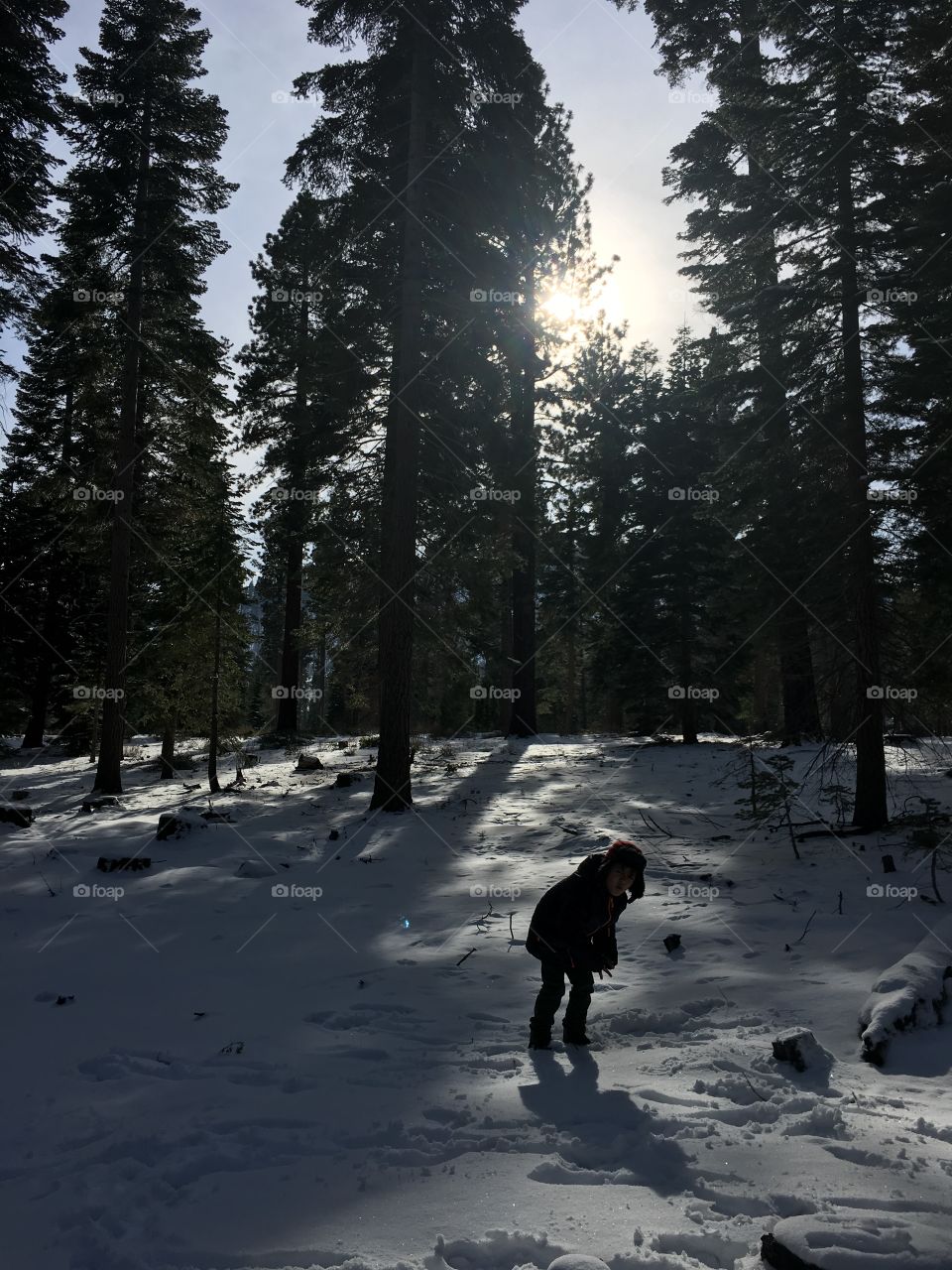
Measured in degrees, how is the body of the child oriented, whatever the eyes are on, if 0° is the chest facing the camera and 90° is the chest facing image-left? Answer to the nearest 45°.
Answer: approximately 315°

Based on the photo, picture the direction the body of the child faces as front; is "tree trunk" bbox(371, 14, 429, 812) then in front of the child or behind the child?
behind

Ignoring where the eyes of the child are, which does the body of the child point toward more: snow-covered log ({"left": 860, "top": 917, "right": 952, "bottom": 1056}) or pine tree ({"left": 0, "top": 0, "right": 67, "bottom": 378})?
the snow-covered log

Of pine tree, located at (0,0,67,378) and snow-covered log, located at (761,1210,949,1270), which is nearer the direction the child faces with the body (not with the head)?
the snow-covered log

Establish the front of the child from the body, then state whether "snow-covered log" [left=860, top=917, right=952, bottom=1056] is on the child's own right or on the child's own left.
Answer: on the child's own left

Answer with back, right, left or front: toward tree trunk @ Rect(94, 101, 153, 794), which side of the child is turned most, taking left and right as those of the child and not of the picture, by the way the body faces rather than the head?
back

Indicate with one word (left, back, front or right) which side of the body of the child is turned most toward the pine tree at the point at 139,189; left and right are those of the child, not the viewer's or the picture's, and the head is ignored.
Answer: back

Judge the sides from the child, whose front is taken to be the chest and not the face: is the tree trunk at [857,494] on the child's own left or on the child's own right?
on the child's own left

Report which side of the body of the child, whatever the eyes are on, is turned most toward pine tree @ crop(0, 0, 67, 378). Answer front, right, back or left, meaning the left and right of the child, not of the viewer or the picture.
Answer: back

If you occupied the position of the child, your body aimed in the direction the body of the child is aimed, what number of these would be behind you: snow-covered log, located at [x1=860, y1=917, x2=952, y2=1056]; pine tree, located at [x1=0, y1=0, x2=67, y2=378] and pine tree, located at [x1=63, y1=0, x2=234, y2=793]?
2
